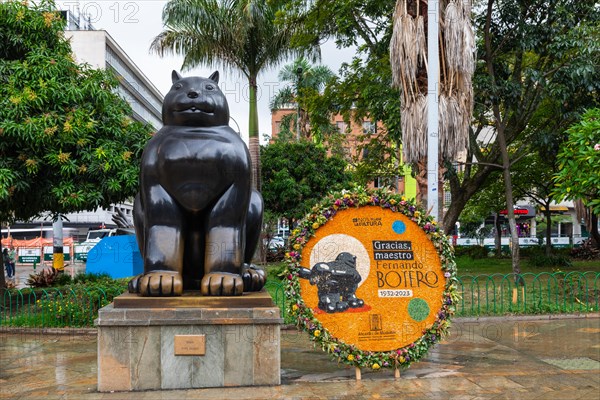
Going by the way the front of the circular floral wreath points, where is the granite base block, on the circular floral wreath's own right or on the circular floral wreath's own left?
on the circular floral wreath's own right

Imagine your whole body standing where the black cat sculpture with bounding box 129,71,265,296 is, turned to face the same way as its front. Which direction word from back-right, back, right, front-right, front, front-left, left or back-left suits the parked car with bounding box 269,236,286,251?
back

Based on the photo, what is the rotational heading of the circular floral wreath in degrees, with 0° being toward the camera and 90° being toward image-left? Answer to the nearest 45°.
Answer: approximately 0°

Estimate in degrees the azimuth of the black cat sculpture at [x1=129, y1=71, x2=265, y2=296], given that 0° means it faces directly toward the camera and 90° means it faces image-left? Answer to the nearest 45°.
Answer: approximately 0°

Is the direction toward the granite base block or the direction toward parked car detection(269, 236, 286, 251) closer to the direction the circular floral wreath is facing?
the granite base block

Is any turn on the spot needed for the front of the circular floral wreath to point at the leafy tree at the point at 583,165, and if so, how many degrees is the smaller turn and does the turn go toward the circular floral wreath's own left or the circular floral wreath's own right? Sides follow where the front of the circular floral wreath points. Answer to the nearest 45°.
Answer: approximately 135° to the circular floral wreath's own left

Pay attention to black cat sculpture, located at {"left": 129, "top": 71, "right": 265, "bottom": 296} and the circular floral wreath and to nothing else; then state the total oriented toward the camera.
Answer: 2

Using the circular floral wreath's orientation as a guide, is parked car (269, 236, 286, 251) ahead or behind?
behind

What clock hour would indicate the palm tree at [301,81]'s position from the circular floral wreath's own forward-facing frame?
The palm tree is roughly at 6 o'clock from the circular floral wreath.

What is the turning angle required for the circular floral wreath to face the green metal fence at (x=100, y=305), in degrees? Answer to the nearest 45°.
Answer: approximately 135° to its right

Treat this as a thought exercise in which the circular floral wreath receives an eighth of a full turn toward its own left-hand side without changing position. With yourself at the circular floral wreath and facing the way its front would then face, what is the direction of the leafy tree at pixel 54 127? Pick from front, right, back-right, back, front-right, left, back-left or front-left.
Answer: back
